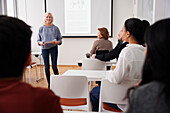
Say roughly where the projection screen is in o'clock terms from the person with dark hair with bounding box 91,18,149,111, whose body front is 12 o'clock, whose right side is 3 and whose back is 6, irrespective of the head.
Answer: The projection screen is roughly at 1 o'clock from the person with dark hair.

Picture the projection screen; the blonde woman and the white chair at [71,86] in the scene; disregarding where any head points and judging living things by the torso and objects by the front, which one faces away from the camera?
the white chair

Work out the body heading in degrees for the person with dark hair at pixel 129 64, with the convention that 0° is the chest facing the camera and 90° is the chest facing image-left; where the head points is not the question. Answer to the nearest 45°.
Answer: approximately 135°

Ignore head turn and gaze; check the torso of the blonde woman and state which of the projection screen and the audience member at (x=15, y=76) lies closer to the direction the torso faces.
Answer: the audience member

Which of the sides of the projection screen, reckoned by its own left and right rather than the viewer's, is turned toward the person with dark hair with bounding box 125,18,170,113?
front

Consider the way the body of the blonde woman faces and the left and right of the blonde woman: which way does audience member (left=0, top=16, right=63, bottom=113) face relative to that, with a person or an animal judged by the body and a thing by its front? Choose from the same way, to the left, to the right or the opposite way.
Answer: the opposite way

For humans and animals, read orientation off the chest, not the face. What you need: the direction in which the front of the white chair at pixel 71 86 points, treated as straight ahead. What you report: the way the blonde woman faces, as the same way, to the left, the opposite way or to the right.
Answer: the opposite way

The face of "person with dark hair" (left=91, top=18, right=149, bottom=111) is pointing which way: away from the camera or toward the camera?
away from the camera

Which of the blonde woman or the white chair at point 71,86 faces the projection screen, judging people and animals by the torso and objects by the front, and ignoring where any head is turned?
the white chair

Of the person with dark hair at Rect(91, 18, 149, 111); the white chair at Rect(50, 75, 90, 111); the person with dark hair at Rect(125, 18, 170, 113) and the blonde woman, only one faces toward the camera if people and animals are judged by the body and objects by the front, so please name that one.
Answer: the blonde woman

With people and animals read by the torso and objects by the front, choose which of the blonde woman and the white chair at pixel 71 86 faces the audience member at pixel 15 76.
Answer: the blonde woman

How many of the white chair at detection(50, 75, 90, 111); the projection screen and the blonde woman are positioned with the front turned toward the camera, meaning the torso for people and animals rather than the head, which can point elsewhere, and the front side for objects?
2

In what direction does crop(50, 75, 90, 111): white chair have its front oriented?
away from the camera

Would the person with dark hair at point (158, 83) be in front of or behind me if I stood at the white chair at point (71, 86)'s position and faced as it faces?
behind

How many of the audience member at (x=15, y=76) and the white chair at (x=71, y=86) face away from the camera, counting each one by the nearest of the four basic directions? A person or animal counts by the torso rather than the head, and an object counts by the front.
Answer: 2
